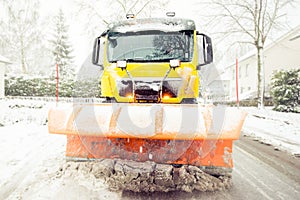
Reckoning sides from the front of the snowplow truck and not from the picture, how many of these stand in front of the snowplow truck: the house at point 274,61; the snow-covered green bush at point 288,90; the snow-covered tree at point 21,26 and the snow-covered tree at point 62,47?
0

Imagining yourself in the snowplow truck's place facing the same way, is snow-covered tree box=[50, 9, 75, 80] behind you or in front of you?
behind

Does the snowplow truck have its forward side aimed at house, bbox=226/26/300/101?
no

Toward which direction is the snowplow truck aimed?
toward the camera

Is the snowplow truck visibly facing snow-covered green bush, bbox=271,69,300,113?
no

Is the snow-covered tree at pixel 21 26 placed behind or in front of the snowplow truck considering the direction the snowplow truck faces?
behind
